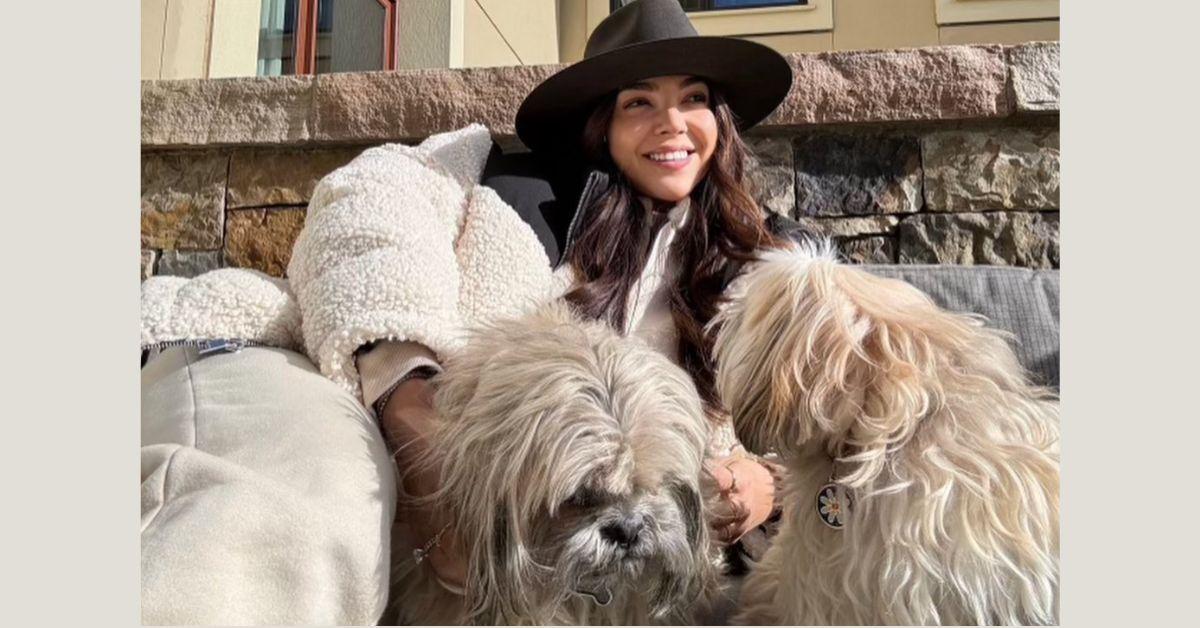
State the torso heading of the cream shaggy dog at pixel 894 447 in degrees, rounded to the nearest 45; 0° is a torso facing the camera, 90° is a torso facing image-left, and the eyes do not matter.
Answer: approximately 90°

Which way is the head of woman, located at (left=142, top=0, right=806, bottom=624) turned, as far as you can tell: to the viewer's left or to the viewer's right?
to the viewer's right

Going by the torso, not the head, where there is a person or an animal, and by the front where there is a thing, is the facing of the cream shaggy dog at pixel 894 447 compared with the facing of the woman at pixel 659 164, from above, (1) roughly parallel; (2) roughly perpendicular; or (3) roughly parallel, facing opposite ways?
roughly perpendicular

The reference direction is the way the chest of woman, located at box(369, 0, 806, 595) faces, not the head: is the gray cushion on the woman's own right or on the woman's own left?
on the woman's own left

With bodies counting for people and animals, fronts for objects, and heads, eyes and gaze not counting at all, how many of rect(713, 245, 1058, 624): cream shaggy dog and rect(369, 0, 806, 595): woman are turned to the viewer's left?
1

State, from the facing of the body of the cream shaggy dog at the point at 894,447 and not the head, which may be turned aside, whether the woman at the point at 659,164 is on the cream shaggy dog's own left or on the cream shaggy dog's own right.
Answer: on the cream shaggy dog's own right

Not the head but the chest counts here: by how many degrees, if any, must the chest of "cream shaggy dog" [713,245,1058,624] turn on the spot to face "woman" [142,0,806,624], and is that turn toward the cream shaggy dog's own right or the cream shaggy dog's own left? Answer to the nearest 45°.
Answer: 0° — it already faces them

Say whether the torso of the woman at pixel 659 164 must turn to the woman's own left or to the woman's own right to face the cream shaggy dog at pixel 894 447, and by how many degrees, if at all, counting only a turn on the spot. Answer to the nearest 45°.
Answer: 0° — they already face it
